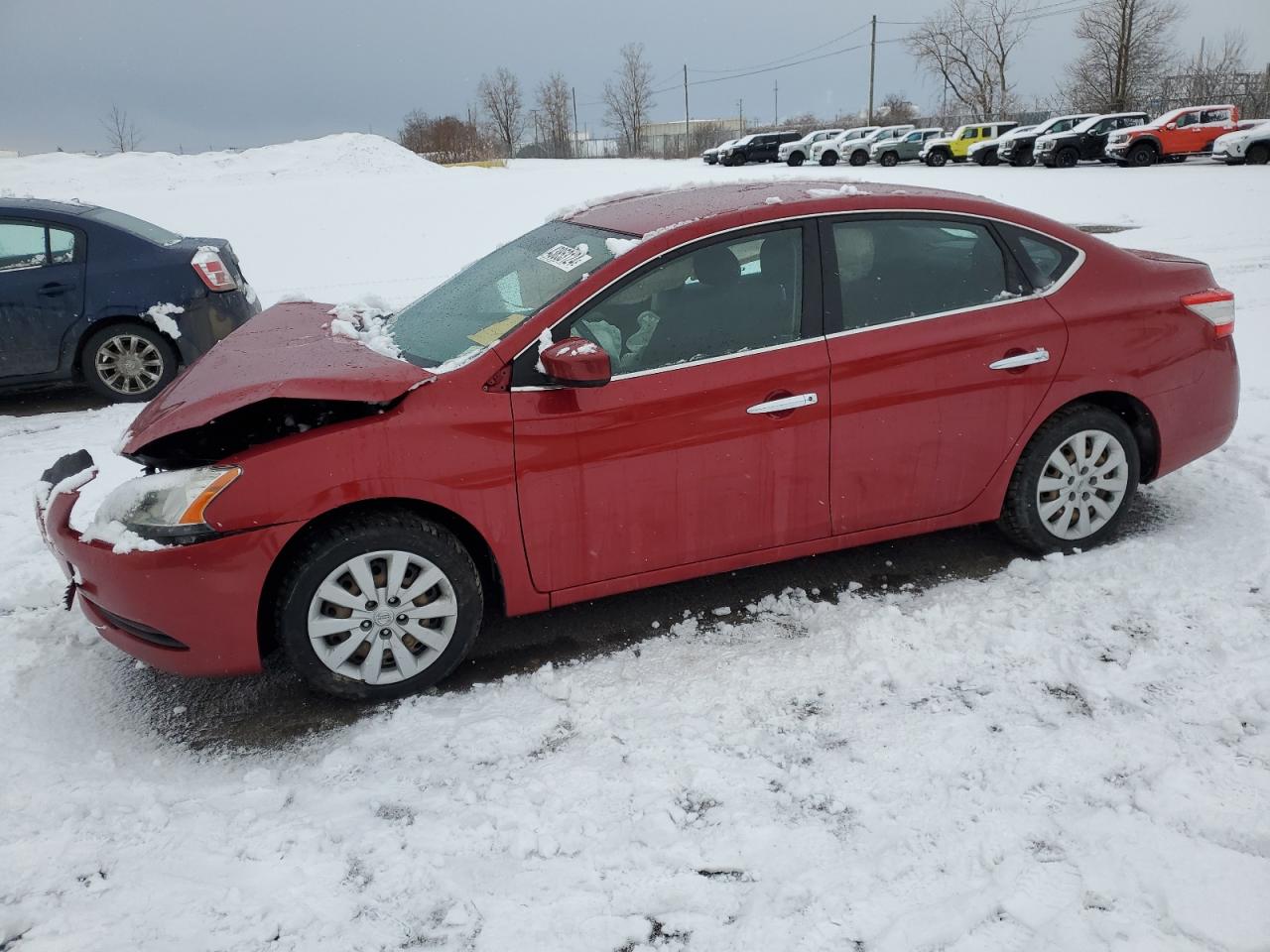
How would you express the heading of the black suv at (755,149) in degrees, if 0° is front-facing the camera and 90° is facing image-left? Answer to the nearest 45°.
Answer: approximately 45°

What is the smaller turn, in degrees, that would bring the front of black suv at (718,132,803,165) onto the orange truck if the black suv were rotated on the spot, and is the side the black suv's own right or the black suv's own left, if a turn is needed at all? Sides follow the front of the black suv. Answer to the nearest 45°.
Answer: approximately 90° to the black suv's own left

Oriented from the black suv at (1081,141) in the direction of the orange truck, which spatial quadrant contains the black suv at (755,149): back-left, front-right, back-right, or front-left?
back-left

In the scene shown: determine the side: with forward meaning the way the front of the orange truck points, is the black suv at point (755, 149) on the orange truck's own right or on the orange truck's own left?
on the orange truck's own right

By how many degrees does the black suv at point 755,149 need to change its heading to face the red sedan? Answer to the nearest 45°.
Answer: approximately 45° to its left

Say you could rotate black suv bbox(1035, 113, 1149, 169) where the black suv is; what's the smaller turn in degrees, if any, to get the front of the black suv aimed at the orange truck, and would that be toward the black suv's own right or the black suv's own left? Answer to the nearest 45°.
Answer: approximately 135° to the black suv's own left

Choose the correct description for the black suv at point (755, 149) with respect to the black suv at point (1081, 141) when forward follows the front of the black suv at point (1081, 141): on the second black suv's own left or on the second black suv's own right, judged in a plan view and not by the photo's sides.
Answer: on the second black suv's own right
